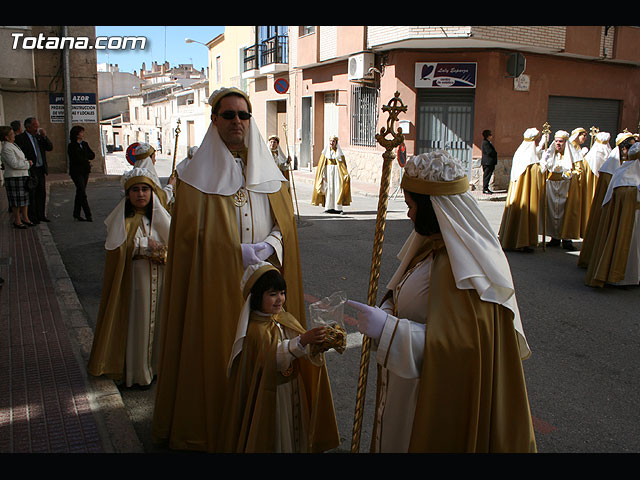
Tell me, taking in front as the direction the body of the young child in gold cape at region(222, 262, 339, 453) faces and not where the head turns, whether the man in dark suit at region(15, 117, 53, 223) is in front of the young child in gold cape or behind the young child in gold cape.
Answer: behind

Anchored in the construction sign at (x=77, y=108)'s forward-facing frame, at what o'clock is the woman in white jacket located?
The woman in white jacket is roughly at 12 o'clock from the construction sign.

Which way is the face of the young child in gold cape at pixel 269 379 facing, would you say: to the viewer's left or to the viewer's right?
to the viewer's right

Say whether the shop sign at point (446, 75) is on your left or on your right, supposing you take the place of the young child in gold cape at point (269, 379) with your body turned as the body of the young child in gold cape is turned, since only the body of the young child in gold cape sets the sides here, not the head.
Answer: on your left

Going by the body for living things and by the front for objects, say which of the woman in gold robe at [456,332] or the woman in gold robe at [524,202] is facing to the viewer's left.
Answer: the woman in gold robe at [456,332]

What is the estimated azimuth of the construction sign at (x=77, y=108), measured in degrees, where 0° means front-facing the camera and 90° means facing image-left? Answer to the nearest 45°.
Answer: approximately 0°

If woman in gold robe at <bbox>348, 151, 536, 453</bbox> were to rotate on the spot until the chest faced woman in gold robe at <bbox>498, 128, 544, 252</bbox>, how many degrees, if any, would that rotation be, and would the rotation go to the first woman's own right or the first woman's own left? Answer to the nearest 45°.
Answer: approximately 90° to the first woman's own right

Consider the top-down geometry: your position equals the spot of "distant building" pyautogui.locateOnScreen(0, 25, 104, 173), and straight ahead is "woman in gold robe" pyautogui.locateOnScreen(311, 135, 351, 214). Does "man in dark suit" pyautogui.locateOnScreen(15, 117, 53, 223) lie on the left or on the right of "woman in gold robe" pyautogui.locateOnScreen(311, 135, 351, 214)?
right

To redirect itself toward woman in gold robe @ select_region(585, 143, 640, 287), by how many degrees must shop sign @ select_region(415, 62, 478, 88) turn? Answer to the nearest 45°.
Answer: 0° — it already faces them

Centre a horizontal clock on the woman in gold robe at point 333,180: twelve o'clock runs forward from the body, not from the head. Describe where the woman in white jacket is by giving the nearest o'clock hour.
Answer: The woman in white jacket is roughly at 2 o'clock from the woman in gold robe.

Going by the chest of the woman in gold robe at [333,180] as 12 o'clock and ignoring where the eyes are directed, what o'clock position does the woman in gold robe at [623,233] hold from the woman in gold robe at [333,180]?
the woman in gold robe at [623,233] is roughly at 11 o'clock from the woman in gold robe at [333,180].

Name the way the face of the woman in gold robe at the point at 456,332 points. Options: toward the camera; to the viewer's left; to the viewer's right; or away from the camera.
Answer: to the viewer's left

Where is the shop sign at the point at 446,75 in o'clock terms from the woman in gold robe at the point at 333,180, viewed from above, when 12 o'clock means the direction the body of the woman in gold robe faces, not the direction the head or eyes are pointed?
The shop sign is roughly at 7 o'clock from the woman in gold robe.

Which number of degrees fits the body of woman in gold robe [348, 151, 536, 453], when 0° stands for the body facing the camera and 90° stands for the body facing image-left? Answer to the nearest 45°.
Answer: approximately 90°
